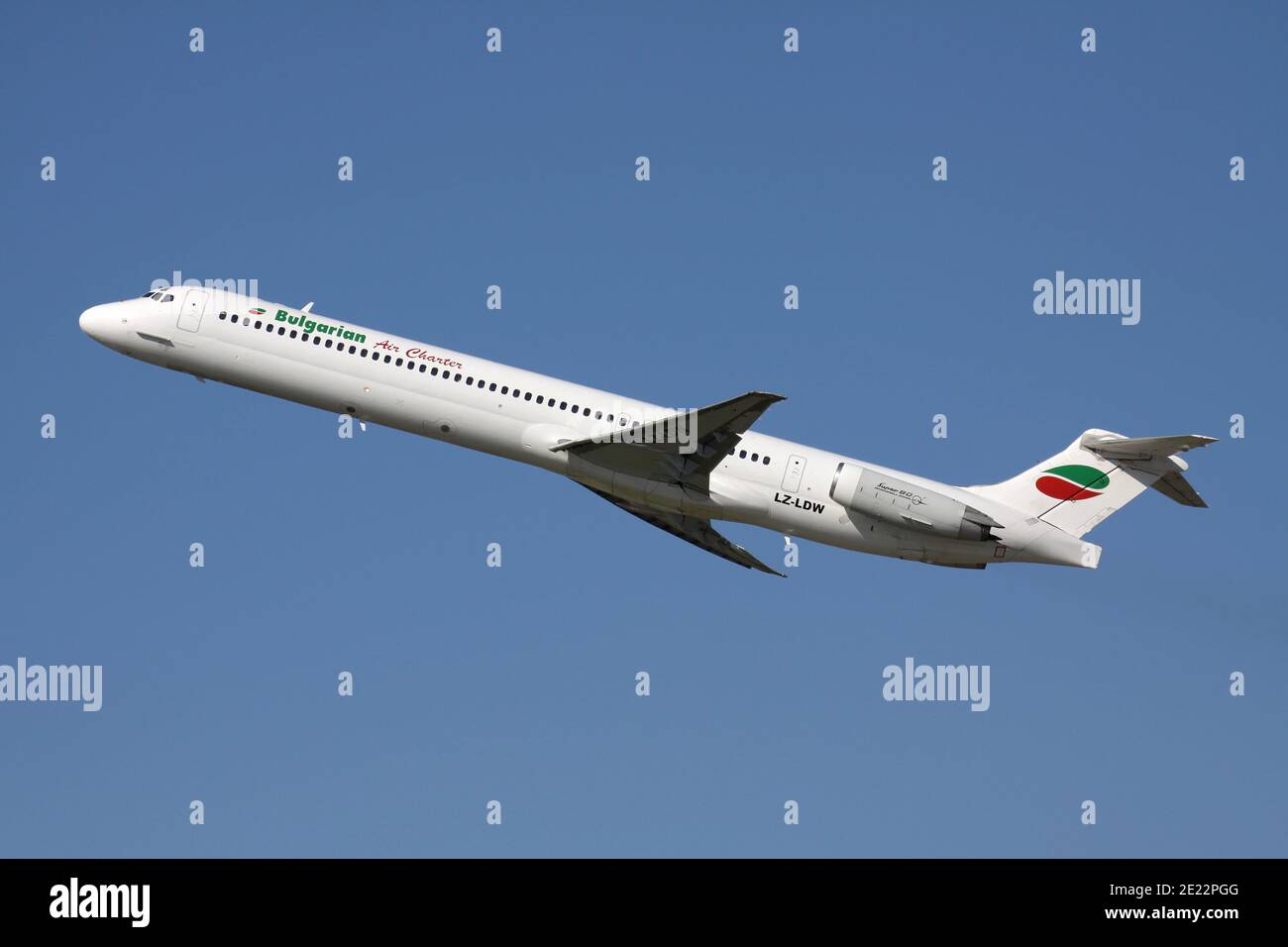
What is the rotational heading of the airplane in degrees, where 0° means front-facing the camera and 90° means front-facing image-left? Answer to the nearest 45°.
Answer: approximately 90°
